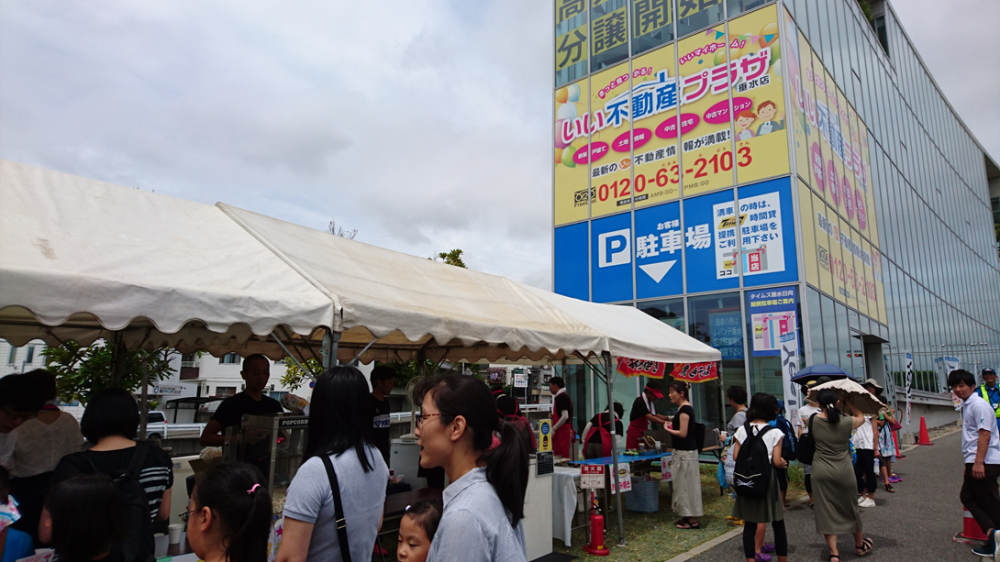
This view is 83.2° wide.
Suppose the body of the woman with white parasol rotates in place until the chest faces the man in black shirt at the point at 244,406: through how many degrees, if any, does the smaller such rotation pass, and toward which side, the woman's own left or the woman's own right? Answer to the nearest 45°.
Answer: approximately 135° to the woman's own left

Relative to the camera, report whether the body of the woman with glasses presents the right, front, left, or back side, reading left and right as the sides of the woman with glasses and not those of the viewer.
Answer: left

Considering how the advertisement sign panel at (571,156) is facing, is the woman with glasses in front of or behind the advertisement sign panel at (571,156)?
in front

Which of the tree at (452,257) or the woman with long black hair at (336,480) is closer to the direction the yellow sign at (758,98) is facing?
the woman with long black hair

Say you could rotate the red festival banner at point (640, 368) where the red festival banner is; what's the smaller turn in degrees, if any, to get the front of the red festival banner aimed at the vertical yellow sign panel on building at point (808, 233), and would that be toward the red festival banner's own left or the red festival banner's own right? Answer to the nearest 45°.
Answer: approximately 135° to the red festival banner's own left

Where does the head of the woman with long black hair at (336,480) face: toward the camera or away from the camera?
away from the camera

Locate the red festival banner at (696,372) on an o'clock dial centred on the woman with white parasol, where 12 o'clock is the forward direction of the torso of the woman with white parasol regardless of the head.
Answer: The red festival banner is roughly at 11 o'clock from the woman with white parasol.

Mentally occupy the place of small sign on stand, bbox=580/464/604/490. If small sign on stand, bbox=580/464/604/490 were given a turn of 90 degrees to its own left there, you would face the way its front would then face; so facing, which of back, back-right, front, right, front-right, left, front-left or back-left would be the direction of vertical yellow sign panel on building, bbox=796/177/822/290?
front-left

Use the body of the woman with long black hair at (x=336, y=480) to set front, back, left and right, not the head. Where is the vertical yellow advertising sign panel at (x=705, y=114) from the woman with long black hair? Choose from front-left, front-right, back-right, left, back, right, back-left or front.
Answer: right

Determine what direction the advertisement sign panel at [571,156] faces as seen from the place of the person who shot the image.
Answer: facing the viewer and to the left of the viewer

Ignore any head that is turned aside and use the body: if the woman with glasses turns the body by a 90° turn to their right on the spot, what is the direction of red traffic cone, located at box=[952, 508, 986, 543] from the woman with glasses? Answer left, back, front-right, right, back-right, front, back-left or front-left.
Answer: front-right

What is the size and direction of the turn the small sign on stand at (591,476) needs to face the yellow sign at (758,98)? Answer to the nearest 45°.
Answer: approximately 135° to its left

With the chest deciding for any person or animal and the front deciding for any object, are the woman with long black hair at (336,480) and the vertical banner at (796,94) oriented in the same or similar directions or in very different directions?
very different directions

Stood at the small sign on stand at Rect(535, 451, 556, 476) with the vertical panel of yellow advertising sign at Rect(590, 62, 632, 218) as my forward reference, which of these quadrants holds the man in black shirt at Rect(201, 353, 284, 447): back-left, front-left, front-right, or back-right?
back-left

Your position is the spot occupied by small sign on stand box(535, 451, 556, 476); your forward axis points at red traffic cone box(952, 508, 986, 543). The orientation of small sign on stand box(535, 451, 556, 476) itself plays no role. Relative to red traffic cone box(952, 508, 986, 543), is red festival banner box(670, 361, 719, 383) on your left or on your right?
left
